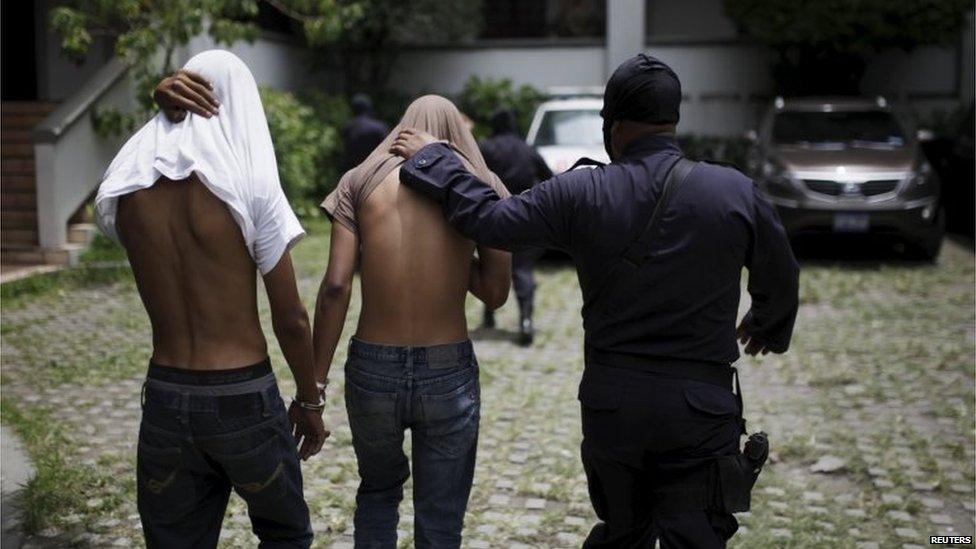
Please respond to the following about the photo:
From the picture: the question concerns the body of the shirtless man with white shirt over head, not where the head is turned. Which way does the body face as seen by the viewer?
away from the camera

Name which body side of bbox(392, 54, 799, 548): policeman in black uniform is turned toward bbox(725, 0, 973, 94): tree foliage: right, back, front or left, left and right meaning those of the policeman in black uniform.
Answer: front

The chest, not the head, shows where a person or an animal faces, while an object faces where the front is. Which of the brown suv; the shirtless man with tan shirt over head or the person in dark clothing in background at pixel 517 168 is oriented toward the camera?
the brown suv

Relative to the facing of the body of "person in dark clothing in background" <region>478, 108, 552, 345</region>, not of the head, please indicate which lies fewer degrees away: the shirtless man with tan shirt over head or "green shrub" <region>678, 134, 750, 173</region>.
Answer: the green shrub

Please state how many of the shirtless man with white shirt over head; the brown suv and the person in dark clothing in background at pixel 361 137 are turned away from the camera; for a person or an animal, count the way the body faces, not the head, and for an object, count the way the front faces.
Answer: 2

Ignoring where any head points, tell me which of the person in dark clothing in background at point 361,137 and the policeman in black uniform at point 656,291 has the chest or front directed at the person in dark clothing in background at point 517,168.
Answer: the policeman in black uniform

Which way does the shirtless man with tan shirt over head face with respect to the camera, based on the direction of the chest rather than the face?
away from the camera

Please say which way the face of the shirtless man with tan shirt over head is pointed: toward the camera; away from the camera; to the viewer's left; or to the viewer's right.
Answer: away from the camera

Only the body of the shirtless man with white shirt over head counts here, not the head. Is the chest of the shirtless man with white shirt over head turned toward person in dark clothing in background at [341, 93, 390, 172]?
yes

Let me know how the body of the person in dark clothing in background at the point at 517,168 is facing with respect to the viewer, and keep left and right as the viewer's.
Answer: facing away from the viewer

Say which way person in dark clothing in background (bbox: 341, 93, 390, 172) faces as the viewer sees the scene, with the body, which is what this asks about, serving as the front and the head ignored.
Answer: away from the camera

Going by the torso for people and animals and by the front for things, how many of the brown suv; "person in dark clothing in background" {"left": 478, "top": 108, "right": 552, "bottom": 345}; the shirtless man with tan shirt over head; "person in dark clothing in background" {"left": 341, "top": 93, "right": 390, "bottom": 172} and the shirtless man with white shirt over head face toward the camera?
1

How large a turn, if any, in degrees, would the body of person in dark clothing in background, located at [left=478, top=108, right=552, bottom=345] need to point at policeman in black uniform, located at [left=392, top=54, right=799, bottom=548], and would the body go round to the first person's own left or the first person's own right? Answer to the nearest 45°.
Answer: approximately 180°

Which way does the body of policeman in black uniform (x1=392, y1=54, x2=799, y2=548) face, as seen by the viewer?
away from the camera

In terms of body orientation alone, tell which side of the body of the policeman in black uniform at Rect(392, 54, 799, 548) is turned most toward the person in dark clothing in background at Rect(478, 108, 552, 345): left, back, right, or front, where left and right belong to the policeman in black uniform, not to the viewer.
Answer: front

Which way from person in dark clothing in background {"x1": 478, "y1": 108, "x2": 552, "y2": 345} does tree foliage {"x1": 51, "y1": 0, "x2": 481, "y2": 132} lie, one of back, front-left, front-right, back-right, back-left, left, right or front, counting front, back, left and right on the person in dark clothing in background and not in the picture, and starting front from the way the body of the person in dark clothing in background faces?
front-left

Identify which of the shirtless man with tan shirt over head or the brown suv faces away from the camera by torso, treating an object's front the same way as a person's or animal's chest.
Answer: the shirtless man with tan shirt over head

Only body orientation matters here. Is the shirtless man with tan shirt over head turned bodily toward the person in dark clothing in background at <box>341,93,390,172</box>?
yes
